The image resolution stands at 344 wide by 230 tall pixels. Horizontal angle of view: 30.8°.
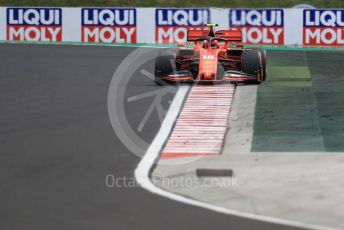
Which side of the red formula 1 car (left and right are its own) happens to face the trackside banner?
back

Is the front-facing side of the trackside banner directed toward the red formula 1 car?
yes

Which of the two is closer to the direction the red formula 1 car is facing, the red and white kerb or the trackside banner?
the red and white kerb

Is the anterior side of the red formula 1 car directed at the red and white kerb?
yes

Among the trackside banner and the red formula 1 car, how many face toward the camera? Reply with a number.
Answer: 2

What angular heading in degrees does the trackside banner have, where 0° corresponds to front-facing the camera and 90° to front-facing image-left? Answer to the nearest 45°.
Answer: approximately 0°
